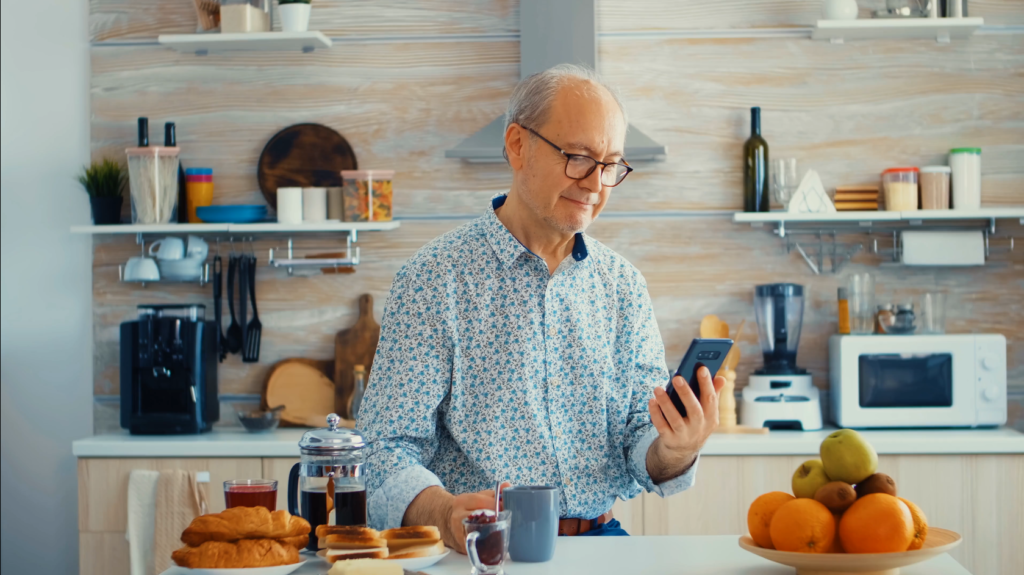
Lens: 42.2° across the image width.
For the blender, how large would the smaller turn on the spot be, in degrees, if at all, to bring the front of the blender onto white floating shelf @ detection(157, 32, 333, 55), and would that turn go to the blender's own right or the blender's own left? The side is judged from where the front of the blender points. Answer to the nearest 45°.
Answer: approximately 90° to the blender's own right

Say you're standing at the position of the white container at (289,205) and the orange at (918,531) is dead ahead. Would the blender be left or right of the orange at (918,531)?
left
